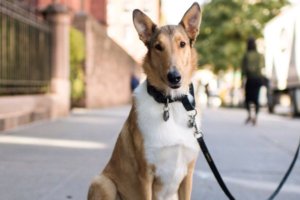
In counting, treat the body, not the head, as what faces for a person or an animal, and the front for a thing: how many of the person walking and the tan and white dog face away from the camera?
1

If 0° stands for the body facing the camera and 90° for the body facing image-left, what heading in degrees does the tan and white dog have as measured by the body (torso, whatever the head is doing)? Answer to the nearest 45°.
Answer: approximately 315°

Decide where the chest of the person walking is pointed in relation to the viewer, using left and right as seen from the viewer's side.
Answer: facing away from the viewer

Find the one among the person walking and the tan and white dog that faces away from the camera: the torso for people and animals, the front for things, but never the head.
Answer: the person walking

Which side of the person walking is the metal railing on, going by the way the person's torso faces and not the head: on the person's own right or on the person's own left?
on the person's own left

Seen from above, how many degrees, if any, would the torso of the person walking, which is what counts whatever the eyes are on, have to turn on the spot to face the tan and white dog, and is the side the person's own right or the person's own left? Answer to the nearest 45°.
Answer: approximately 180°

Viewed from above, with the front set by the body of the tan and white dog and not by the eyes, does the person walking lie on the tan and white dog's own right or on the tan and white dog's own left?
on the tan and white dog's own left
